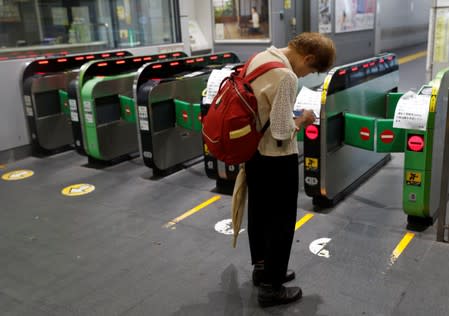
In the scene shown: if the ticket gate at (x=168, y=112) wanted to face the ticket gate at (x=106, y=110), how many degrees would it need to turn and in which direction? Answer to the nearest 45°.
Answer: approximately 90° to its right

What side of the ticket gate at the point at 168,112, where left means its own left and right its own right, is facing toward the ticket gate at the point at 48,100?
right

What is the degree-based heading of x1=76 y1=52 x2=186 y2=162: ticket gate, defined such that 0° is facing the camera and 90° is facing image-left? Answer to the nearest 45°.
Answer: approximately 45°

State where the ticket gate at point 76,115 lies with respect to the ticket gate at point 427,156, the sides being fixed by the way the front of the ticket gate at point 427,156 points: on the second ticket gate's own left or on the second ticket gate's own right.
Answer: on the second ticket gate's own right

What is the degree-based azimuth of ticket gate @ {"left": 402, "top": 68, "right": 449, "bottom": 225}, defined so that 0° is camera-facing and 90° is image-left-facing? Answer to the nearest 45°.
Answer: approximately 0°

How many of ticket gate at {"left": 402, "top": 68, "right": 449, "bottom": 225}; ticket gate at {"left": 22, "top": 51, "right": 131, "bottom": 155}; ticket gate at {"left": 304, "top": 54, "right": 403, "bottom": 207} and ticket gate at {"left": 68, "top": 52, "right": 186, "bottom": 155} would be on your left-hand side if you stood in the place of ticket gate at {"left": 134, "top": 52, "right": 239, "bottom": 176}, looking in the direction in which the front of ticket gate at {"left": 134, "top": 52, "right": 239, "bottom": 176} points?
2

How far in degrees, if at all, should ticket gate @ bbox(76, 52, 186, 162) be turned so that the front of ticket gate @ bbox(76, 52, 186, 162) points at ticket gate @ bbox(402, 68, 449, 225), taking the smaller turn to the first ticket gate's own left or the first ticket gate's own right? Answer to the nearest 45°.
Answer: approximately 90° to the first ticket gate's own left

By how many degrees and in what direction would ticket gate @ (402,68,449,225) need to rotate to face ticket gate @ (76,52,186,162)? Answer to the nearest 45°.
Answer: approximately 90° to its right

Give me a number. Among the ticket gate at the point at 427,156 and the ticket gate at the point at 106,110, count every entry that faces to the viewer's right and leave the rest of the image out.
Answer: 0

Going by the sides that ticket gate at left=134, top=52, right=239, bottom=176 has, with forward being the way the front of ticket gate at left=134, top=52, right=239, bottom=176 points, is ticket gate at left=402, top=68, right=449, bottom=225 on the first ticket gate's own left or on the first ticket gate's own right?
on the first ticket gate's own left

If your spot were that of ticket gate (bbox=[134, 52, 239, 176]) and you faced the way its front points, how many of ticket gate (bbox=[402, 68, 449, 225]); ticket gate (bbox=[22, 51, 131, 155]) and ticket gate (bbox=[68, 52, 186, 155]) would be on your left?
1

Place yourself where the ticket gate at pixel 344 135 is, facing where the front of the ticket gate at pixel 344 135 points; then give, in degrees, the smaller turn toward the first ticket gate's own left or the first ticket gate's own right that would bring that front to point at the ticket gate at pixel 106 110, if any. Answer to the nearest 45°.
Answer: approximately 45° to the first ticket gate's own right
